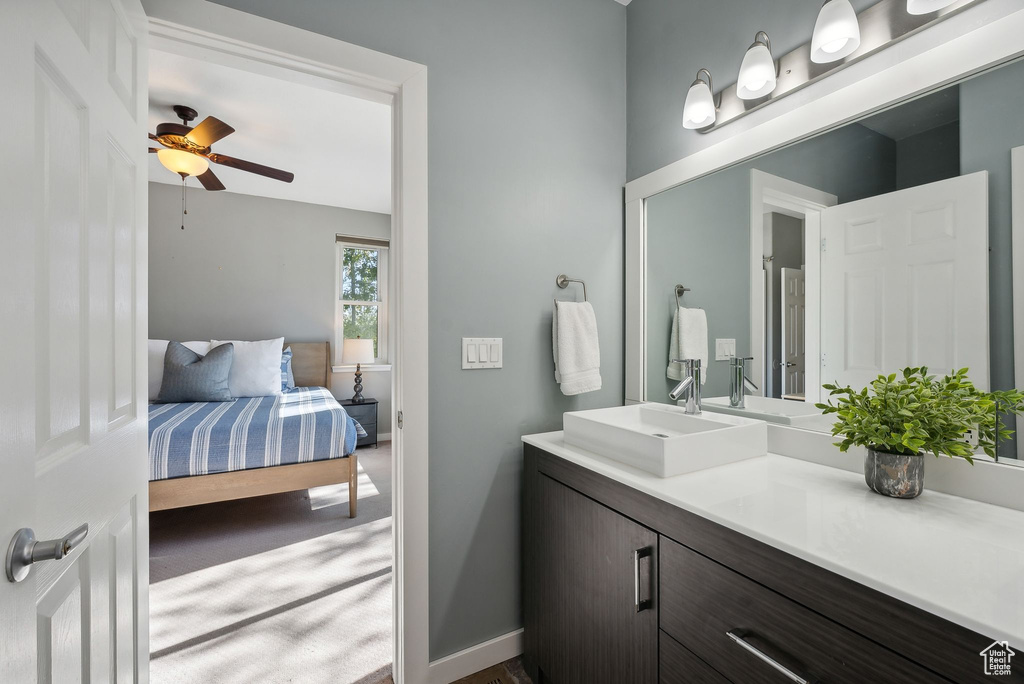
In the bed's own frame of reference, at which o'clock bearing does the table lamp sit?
The table lamp is roughly at 7 o'clock from the bed.

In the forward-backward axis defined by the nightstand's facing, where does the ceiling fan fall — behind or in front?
in front

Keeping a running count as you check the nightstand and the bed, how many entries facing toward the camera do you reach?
2

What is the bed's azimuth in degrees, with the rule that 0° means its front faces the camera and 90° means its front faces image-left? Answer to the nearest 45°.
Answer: approximately 0°

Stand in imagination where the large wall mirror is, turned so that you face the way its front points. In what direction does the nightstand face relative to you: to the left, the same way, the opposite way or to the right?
to the left

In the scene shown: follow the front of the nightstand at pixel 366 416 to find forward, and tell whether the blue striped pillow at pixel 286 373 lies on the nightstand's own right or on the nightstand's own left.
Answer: on the nightstand's own right

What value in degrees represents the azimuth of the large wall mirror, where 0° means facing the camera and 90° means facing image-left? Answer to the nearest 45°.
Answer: approximately 45°

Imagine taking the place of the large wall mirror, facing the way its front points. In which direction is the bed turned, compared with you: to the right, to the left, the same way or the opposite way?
to the left

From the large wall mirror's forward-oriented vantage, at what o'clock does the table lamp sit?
The table lamp is roughly at 2 o'clock from the large wall mirror.

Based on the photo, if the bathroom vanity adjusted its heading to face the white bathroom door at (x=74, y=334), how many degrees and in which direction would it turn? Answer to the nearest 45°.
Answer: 0° — it already faces it

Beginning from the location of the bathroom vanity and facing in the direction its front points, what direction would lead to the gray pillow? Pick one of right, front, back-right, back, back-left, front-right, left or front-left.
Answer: front-right
